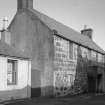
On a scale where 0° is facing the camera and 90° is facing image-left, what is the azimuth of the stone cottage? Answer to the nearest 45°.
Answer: approximately 315°

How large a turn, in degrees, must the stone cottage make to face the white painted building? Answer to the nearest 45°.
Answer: approximately 90° to its right
